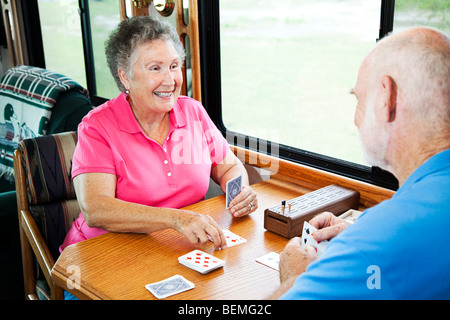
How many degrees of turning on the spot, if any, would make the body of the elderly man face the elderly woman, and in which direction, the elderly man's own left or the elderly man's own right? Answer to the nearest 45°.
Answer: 0° — they already face them

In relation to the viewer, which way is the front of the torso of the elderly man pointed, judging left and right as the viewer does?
facing away from the viewer and to the left of the viewer

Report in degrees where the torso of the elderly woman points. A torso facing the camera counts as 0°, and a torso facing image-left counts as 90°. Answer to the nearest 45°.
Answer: approximately 315°

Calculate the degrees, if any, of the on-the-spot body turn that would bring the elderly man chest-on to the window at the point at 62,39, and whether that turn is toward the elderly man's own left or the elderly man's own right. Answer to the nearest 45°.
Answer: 0° — they already face it

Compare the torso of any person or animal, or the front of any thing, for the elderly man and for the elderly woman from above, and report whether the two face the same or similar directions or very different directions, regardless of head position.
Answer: very different directions

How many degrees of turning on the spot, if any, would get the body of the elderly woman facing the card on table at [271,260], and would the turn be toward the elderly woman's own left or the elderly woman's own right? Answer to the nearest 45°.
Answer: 0° — they already face it

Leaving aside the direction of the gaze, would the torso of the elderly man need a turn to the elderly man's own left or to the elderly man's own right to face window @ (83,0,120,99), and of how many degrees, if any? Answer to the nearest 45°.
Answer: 0° — they already face it

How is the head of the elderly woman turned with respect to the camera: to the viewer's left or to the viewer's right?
to the viewer's right

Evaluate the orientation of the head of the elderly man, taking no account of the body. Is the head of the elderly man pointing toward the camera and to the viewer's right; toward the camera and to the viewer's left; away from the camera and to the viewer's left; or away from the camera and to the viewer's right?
away from the camera and to the viewer's left

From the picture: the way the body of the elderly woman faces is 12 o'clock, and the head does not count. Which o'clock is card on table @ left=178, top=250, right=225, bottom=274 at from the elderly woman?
The card on table is roughly at 1 o'clock from the elderly woman.

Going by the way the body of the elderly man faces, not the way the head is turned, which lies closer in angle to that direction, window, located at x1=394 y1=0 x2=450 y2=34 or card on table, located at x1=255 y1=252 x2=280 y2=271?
the card on table

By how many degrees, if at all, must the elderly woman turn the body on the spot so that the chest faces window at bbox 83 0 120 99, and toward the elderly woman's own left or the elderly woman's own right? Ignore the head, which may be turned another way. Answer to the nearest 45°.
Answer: approximately 135° to the elderly woman's own left
